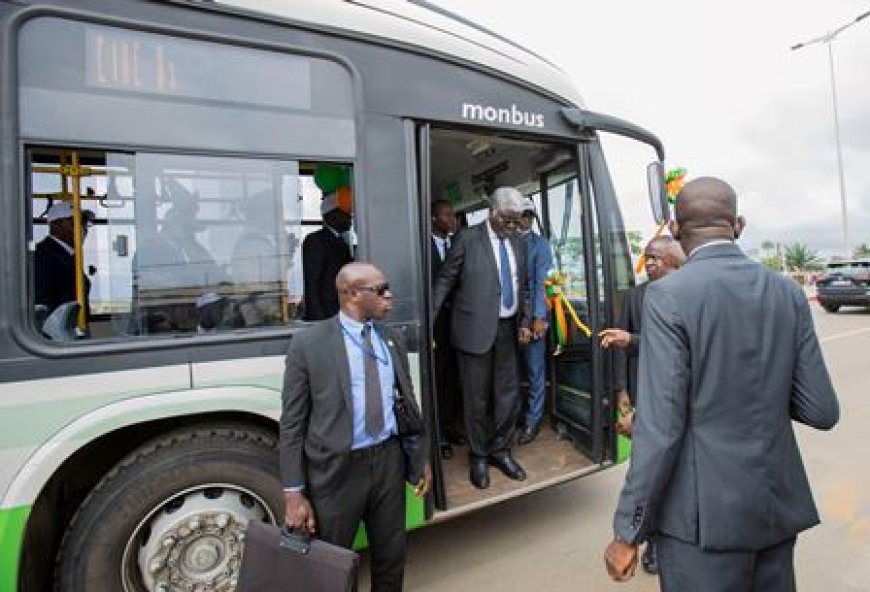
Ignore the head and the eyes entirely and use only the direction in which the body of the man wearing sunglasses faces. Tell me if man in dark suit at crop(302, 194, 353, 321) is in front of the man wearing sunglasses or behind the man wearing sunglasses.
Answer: behind

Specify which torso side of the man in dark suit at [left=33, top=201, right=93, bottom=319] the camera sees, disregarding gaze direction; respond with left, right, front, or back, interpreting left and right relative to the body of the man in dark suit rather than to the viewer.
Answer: right

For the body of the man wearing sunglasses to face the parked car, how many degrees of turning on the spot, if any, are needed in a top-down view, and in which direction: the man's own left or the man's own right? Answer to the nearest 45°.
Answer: approximately 90° to the man's own left

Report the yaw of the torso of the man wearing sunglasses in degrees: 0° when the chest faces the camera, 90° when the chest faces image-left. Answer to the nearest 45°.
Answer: approximately 315°

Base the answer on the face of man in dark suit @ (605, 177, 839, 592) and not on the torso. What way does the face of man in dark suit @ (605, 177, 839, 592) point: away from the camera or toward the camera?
away from the camera

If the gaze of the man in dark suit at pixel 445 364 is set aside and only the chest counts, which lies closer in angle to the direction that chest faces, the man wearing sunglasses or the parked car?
the man wearing sunglasses

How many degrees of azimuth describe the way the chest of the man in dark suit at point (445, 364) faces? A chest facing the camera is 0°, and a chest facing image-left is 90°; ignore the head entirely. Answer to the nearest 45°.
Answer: approximately 315°

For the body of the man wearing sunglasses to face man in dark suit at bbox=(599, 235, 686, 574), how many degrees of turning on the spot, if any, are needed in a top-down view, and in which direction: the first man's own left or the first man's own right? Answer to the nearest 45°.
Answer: approximately 90° to the first man's own left

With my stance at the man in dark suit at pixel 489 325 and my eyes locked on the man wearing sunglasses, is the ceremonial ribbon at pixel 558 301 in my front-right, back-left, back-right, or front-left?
back-left
